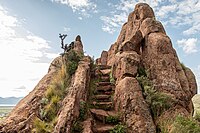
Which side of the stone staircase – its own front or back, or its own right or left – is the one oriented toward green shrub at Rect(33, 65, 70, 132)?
right

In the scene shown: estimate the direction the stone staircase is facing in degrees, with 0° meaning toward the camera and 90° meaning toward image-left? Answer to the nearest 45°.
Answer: approximately 0°

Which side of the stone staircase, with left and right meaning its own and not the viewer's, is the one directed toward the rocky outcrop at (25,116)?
right

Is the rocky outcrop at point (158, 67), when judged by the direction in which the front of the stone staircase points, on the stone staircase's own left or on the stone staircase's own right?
on the stone staircase's own left

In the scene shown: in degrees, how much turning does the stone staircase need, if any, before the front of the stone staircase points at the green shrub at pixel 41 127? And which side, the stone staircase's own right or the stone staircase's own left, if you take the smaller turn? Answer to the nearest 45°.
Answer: approximately 45° to the stone staircase's own right

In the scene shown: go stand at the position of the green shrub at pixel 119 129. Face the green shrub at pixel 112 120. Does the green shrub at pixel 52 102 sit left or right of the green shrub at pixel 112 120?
left

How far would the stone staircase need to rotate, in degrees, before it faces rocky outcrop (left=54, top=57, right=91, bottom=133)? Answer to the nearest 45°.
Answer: approximately 45° to its right
